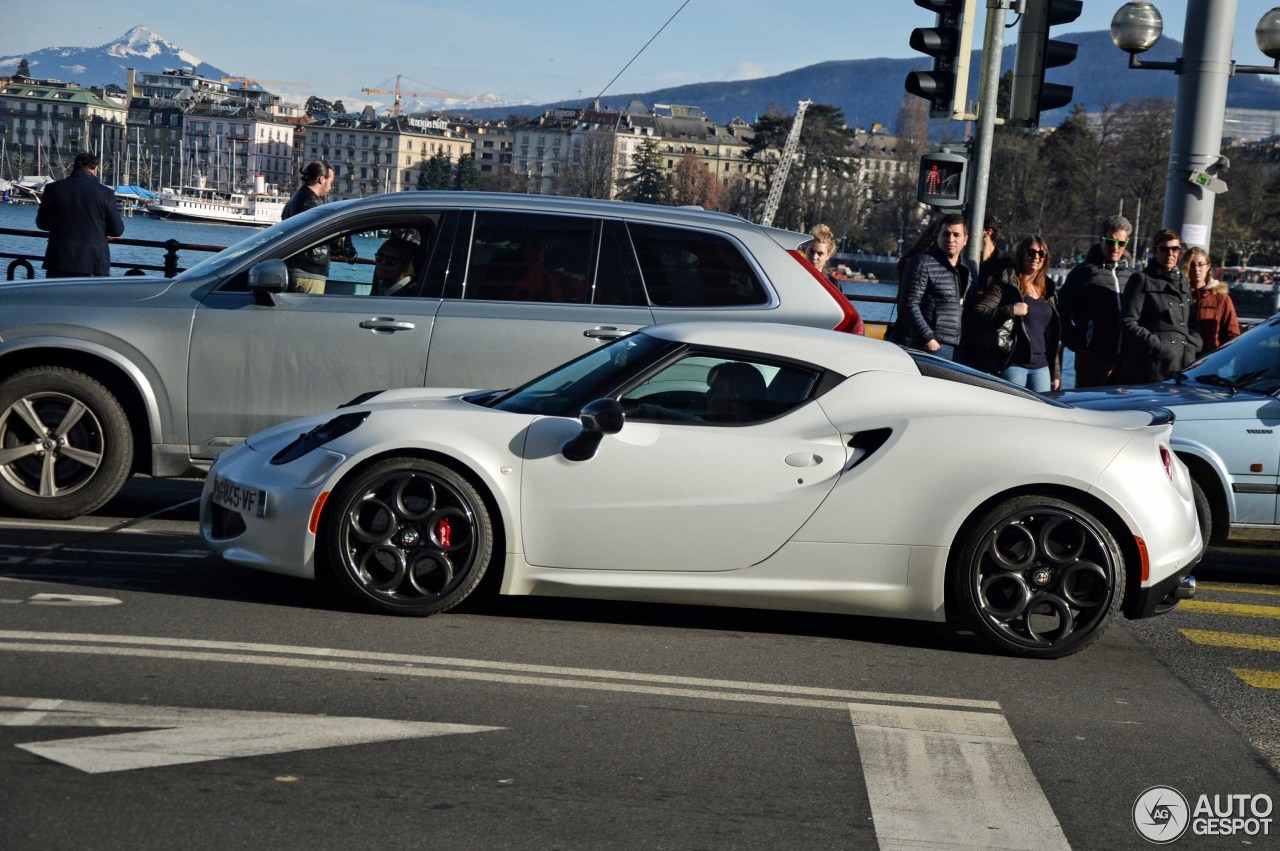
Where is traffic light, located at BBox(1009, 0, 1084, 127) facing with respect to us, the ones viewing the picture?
facing to the right of the viewer

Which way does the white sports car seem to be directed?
to the viewer's left

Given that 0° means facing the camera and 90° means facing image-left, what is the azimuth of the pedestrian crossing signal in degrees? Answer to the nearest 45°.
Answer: approximately 0°

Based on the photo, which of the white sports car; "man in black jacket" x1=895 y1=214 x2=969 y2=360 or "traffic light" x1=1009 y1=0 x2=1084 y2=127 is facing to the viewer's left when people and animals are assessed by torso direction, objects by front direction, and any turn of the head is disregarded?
the white sports car

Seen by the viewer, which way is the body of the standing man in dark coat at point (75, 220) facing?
away from the camera

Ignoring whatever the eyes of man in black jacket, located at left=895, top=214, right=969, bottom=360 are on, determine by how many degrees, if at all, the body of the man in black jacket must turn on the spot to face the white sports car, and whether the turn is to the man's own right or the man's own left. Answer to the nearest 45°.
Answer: approximately 45° to the man's own right

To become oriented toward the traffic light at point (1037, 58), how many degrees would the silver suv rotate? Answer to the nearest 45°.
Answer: approximately 135° to its right

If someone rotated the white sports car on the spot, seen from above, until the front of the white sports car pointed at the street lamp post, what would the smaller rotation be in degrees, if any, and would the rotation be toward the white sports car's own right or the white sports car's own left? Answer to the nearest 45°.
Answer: approximately 135° to the white sports car's own right

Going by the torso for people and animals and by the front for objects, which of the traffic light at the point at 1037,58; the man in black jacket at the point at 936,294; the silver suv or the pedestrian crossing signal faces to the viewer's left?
the silver suv

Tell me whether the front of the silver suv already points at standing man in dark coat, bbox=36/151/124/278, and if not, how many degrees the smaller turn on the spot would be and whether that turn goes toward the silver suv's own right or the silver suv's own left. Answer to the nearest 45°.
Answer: approximately 45° to the silver suv's own right

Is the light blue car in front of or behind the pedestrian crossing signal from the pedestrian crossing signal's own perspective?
in front

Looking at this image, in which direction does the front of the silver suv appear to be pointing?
to the viewer's left

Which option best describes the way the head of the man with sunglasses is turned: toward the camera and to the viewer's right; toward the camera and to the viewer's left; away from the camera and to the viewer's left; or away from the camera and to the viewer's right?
toward the camera and to the viewer's left

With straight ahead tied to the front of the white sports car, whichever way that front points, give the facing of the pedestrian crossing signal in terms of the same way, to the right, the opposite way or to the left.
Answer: to the left
